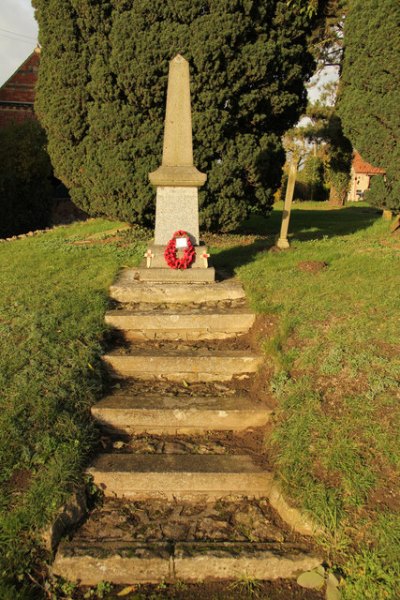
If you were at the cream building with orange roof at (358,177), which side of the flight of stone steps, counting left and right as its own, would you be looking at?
back

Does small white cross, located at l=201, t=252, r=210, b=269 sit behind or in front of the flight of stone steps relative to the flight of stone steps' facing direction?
behind

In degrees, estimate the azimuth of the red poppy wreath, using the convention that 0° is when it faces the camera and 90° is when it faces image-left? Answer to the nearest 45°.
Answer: approximately 0°

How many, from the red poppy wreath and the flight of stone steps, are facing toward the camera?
2

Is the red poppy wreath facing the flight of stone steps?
yes

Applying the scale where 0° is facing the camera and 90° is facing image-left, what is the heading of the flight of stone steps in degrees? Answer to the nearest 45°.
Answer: approximately 0°
